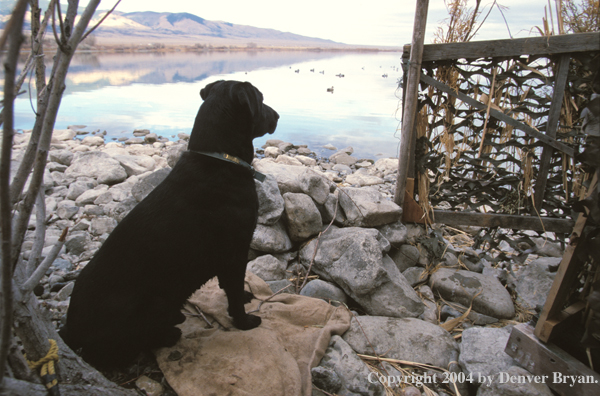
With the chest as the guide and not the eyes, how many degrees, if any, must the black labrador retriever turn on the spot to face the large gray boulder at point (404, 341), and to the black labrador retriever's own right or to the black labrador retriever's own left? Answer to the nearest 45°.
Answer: approximately 45° to the black labrador retriever's own right

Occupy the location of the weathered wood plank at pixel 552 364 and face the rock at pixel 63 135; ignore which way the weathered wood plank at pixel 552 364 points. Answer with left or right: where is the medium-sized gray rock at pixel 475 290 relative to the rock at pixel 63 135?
right

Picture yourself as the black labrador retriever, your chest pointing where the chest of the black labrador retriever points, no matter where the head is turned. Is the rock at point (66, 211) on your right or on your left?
on your left

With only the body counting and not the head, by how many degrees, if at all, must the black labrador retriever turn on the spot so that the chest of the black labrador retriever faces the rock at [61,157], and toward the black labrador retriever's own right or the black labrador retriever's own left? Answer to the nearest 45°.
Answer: approximately 45° to the black labrador retriever's own left

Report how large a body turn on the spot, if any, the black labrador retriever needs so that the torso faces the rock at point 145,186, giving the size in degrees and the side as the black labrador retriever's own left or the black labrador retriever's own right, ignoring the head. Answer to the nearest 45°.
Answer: approximately 45° to the black labrador retriever's own left

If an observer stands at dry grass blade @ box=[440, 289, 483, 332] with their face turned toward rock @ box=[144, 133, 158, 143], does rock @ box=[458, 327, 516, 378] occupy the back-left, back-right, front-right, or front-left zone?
back-left

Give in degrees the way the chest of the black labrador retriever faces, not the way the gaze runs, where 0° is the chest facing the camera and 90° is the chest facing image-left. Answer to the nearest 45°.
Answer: approximately 225°

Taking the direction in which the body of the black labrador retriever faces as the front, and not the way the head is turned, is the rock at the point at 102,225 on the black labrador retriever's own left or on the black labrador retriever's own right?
on the black labrador retriever's own left

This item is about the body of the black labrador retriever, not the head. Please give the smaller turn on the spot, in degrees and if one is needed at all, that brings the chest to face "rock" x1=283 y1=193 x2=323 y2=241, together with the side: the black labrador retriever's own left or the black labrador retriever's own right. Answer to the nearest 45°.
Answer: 0° — it already faces it
